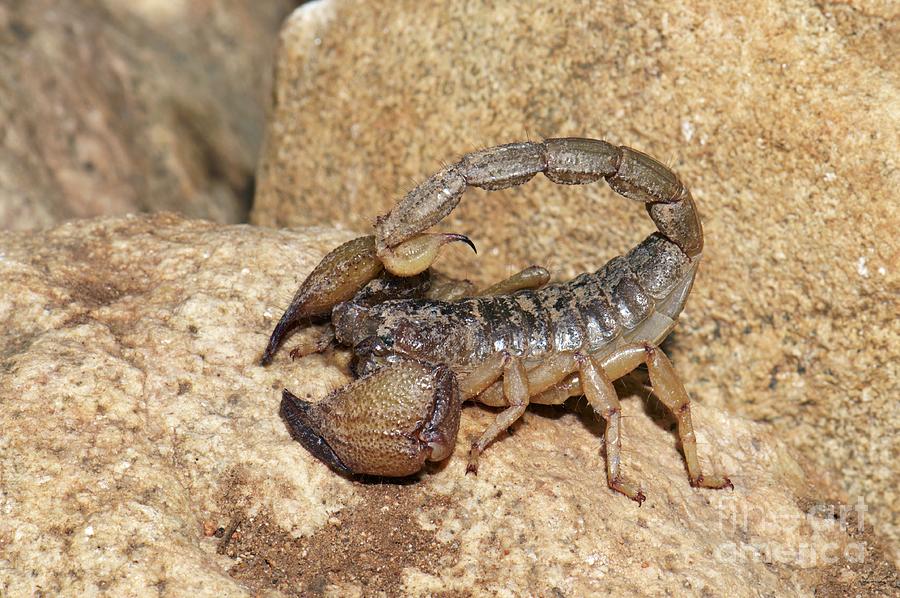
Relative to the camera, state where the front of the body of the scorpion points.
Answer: to the viewer's left
